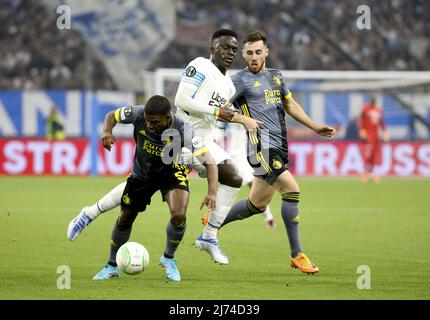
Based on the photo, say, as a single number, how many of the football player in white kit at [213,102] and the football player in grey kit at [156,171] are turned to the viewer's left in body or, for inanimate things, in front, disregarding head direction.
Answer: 0

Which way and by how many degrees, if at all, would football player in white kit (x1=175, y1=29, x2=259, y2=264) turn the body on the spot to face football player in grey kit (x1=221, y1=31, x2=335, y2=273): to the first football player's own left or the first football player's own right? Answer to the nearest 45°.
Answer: approximately 45° to the first football player's own left

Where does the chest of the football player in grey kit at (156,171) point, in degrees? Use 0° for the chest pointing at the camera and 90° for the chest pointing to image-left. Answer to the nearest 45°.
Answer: approximately 0°

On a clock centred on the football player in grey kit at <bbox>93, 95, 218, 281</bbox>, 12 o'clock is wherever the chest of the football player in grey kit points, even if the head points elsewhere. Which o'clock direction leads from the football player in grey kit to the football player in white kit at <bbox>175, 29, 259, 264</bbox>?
The football player in white kit is roughly at 7 o'clock from the football player in grey kit.

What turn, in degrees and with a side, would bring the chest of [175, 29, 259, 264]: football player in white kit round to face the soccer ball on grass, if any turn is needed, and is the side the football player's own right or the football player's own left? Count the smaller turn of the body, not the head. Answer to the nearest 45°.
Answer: approximately 90° to the football player's own right
